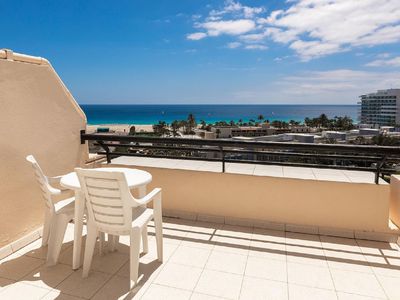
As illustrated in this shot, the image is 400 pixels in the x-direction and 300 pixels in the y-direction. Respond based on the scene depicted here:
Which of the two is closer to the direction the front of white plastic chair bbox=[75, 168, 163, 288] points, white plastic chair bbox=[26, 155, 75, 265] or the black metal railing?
the black metal railing

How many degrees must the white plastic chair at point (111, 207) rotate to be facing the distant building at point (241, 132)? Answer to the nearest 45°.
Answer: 0° — it already faces it

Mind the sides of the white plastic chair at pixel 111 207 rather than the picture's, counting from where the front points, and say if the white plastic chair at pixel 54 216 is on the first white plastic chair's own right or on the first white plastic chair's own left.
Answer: on the first white plastic chair's own left

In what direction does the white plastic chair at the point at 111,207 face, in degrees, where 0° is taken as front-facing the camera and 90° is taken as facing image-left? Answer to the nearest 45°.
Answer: approximately 225°
